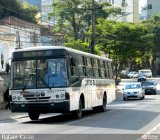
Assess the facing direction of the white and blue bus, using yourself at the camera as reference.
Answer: facing the viewer and to the left of the viewer
